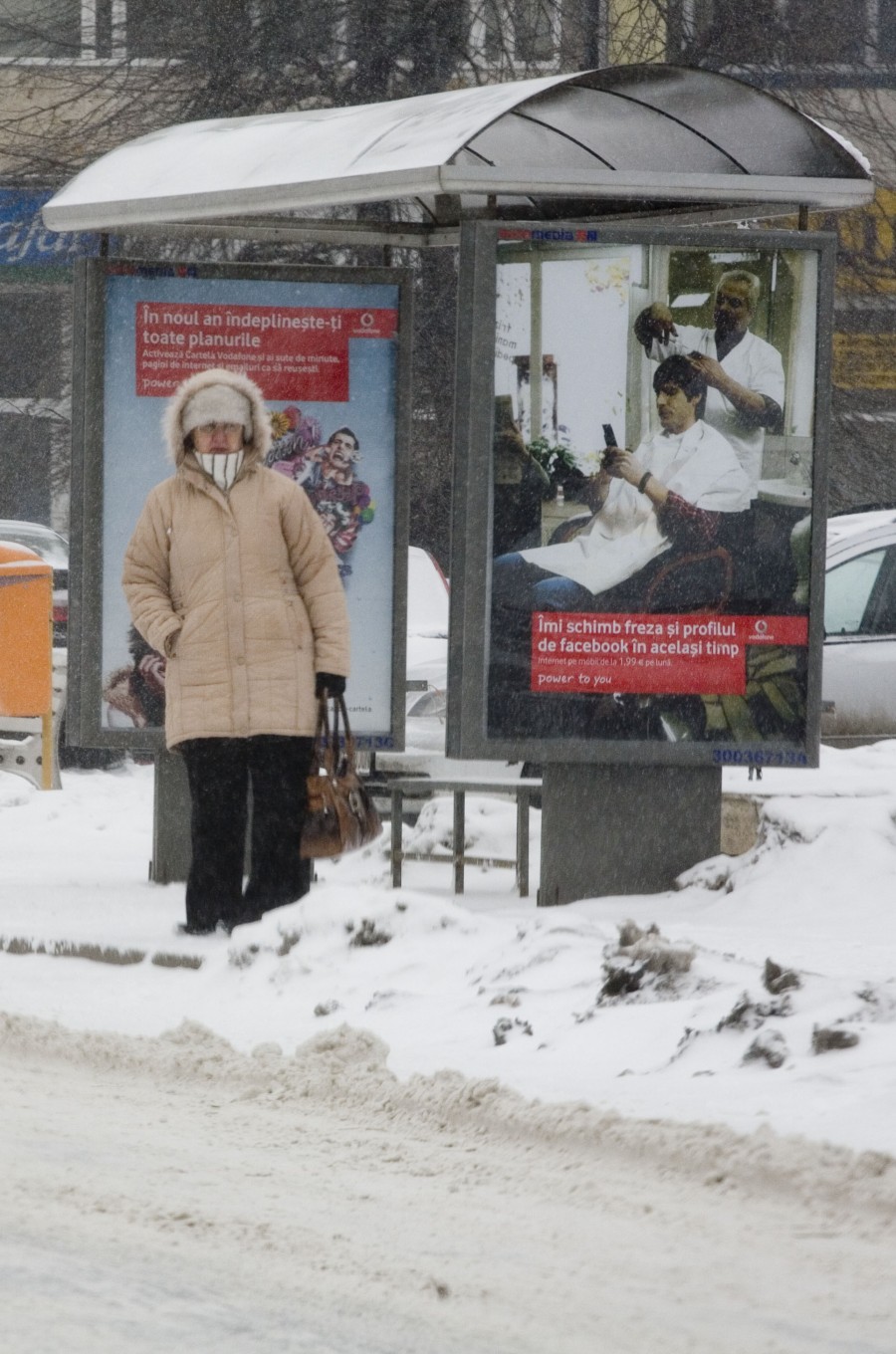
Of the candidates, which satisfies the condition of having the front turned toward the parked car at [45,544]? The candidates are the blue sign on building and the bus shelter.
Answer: the blue sign on building

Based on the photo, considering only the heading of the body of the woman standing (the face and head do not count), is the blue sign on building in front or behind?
behind

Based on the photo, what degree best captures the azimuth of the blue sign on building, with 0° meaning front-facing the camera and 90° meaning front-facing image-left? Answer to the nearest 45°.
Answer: approximately 0°

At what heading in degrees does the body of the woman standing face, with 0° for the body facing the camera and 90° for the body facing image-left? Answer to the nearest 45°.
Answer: approximately 0°

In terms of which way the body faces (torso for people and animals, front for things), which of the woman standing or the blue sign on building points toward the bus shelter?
the blue sign on building

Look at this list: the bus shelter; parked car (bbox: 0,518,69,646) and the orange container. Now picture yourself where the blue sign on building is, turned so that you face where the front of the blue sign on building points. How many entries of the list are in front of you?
3

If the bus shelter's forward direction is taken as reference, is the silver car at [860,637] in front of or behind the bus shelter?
behind

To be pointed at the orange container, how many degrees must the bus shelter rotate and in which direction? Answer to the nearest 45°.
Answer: approximately 90° to its right

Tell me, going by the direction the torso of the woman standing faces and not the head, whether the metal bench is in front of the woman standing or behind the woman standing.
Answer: behind

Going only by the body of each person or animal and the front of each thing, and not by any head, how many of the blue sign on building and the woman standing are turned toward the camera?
2
